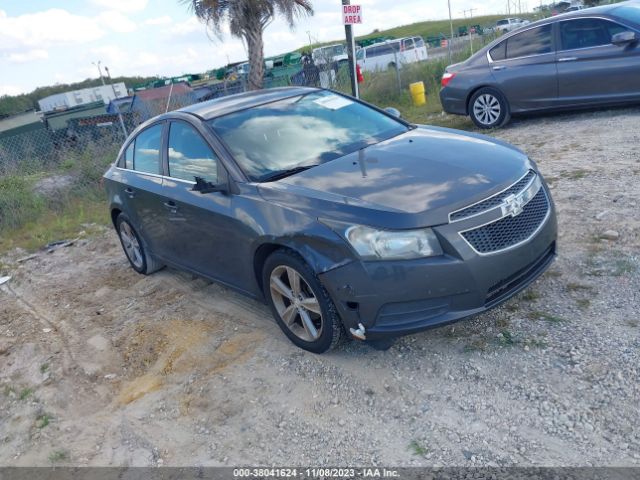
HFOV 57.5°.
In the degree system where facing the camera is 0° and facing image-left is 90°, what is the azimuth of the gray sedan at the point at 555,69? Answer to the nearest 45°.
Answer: approximately 270°

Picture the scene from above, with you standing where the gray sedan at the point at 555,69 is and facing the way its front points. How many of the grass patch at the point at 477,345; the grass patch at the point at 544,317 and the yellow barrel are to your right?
2

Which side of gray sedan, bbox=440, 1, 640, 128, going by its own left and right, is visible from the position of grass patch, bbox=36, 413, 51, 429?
right

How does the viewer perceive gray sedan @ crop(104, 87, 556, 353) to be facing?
facing the viewer and to the right of the viewer

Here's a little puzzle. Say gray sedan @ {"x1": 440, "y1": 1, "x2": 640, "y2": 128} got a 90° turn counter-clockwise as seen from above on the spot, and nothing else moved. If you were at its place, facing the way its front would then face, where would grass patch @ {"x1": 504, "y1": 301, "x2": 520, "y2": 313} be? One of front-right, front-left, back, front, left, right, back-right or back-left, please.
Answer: back

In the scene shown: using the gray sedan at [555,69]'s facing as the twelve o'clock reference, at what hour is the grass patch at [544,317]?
The grass patch is roughly at 3 o'clock from the gray sedan.
